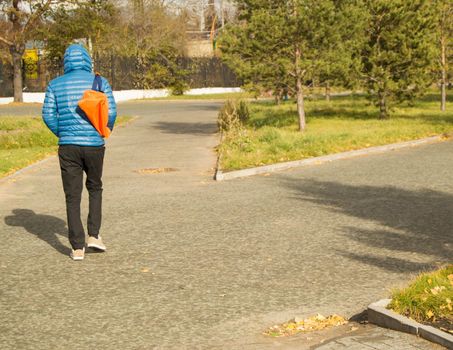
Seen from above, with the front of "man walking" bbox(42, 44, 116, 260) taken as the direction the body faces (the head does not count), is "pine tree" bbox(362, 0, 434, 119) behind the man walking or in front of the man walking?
in front

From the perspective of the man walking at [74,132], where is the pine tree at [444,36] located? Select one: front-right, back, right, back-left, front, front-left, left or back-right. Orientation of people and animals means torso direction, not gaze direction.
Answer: front-right

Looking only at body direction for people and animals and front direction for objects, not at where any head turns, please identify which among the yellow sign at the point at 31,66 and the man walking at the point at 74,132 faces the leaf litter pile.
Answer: the yellow sign

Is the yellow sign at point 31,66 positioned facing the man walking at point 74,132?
yes

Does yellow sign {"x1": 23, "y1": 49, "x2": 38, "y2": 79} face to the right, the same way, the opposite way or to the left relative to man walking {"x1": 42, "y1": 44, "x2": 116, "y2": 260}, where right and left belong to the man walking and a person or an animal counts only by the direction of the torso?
the opposite way

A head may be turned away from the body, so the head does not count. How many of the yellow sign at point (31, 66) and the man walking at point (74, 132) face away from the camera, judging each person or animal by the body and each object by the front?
1

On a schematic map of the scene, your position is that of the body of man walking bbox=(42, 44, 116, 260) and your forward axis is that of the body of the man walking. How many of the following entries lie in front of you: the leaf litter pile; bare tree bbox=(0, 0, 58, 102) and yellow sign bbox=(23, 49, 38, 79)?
2

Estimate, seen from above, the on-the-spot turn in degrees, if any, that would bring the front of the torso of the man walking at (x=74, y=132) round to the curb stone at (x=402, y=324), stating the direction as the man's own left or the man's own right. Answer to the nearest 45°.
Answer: approximately 135° to the man's own right

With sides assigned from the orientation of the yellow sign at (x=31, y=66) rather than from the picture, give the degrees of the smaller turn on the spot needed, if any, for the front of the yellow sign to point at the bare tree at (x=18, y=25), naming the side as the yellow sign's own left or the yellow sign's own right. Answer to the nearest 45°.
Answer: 0° — it already faces it

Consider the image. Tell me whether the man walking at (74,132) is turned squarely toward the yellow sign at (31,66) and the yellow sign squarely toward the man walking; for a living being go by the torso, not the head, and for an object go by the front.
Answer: yes

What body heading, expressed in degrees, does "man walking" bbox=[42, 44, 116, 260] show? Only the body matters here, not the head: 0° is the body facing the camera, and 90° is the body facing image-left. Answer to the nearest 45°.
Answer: approximately 180°

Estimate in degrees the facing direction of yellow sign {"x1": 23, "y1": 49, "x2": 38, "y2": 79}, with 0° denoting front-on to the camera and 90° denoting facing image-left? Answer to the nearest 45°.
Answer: approximately 0°

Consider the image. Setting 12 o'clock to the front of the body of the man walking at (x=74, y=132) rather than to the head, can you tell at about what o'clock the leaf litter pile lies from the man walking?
The leaf litter pile is roughly at 5 o'clock from the man walking.

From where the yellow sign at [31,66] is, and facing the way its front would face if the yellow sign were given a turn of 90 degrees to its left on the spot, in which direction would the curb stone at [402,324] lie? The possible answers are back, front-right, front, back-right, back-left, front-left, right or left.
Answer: right

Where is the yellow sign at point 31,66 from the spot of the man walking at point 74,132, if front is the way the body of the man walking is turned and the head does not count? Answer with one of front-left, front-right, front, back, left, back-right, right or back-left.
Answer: front
